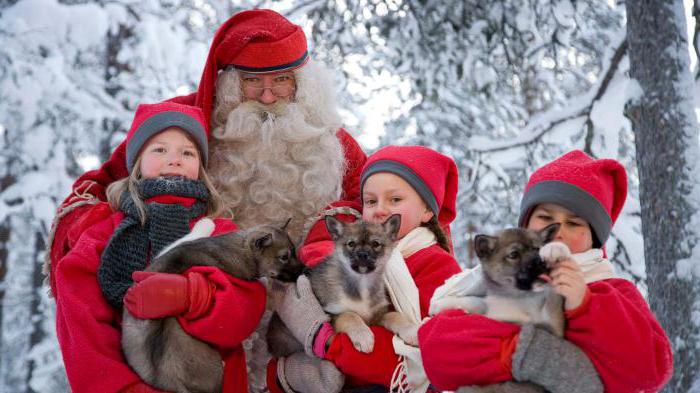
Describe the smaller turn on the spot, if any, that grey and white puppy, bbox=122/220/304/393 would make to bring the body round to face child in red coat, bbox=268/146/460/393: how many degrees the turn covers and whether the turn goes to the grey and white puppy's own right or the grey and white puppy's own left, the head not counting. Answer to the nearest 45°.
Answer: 0° — it already faces them

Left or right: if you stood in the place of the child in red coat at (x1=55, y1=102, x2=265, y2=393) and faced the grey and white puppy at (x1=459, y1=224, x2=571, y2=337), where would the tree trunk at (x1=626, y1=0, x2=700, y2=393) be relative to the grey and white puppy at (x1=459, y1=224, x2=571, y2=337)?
left

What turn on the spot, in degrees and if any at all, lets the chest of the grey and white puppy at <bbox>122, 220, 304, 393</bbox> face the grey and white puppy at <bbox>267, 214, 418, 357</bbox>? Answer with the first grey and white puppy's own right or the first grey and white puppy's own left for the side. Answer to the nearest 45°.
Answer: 0° — it already faces it

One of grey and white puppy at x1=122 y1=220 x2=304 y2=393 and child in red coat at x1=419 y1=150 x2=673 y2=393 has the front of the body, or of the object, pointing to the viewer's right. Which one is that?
the grey and white puppy

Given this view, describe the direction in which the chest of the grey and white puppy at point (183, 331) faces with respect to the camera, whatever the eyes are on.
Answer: to the viewer's right

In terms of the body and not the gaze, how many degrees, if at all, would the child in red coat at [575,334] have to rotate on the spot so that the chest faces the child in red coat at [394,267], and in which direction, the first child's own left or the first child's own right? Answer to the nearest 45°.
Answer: approximately 90° to the first child's own right

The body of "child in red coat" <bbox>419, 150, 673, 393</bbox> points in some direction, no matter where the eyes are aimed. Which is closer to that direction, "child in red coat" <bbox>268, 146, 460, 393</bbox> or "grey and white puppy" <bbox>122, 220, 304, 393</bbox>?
the grey and white puppy

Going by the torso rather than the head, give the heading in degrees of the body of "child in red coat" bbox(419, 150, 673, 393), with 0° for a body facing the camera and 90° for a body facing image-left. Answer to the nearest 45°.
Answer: approximately 45°

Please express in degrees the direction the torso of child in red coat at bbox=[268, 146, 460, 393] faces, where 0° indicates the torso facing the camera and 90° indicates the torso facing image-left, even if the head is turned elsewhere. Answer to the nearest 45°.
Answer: approximately 45°

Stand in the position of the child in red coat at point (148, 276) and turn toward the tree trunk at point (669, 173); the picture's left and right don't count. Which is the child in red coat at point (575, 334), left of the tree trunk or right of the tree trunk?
right

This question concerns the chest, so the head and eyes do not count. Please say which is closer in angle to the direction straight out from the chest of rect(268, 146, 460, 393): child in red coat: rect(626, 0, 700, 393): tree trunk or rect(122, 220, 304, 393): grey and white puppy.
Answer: the grey and white puppy
